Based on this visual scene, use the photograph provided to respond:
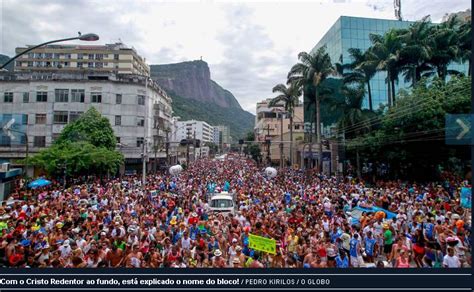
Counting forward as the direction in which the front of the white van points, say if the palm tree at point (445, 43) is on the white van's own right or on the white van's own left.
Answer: on the white van's own left

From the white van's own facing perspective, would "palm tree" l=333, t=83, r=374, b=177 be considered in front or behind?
behind

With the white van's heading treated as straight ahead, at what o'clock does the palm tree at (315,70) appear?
The palm tree is roughly at 7 o'clock from the white van.

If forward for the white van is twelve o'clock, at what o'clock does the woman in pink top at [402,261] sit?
The woman in pink top is roughly at 11 o'clock from the white van.

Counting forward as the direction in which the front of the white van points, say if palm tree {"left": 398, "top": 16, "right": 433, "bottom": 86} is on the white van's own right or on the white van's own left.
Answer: on the white van's own left

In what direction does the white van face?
toward the camera

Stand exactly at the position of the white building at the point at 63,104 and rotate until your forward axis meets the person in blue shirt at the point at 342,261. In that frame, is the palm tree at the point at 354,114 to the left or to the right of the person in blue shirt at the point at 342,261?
left

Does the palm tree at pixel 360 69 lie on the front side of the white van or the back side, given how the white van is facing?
on the back side

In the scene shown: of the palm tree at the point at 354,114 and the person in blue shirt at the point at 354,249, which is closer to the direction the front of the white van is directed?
the person in blue shirt

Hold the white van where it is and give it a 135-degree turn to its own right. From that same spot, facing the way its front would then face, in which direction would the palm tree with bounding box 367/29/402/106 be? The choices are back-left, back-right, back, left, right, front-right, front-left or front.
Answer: right

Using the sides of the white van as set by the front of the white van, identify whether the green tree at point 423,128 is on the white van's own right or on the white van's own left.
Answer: on the white van's own left

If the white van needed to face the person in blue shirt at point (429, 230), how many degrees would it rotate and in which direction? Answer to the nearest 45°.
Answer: approximately 45° to its left

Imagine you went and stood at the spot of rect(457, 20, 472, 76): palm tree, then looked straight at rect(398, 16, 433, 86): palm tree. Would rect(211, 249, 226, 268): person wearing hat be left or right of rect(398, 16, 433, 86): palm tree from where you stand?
left

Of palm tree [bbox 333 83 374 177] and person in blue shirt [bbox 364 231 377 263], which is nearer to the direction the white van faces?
the person in blue shirt

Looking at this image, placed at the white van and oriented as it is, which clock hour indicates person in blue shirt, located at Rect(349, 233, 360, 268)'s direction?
The person in blue shirt is roughly at 11 o'clock from the white van.
